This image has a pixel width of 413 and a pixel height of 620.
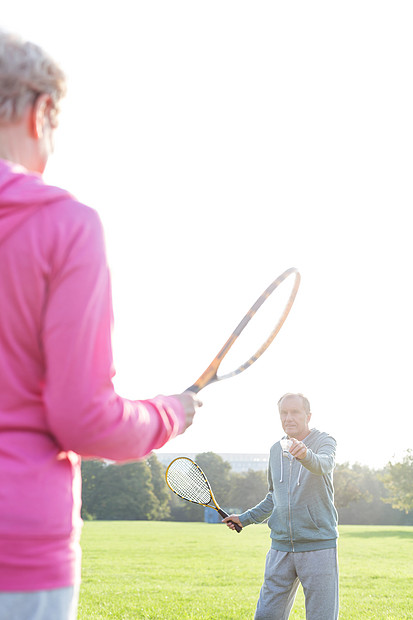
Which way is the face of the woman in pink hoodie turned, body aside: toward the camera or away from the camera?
away from the camera

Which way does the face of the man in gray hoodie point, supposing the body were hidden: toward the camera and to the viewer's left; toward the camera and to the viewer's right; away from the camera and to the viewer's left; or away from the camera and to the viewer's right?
toward the camera and to the viewer's left

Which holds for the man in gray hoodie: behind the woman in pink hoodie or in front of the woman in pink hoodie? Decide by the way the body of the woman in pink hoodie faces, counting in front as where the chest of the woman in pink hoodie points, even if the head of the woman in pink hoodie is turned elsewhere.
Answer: in front

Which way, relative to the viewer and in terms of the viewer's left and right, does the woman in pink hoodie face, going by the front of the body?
facing away from the viewer and to the right of the viewer
